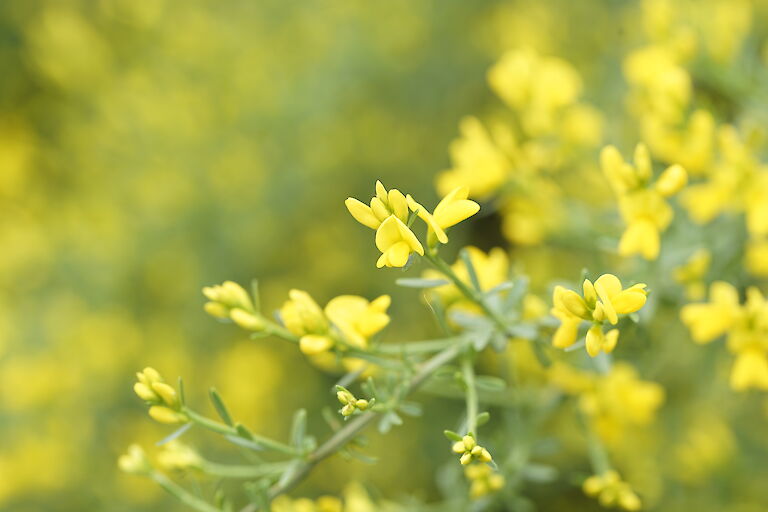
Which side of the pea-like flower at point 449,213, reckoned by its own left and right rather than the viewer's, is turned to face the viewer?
right
